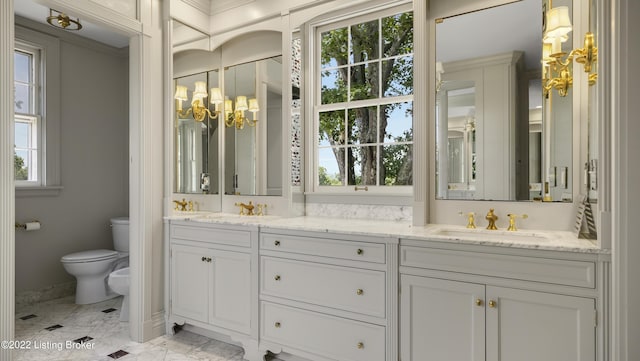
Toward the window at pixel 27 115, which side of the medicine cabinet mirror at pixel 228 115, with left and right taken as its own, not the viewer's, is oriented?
right

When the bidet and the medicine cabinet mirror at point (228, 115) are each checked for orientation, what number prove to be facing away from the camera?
0

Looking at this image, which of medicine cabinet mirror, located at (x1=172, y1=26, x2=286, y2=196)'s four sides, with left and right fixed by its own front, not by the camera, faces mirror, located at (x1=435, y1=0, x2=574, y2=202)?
left

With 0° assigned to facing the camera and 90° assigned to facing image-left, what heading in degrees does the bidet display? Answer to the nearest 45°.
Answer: approximately 90°

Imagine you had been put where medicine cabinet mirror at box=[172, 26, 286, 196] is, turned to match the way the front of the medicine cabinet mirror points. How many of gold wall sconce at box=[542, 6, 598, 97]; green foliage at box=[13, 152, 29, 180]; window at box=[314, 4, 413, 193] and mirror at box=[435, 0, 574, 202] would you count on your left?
3

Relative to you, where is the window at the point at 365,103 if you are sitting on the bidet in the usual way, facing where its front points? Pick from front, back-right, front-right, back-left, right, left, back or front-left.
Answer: back-left

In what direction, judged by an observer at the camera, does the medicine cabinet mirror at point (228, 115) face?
facing the viewer and to the left of the viewer

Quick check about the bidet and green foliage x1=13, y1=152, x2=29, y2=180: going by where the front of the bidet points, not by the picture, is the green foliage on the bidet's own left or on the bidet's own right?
on the bidet's own right
